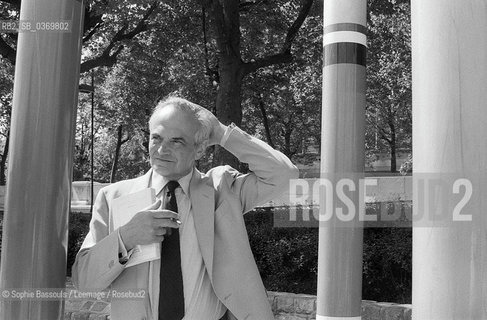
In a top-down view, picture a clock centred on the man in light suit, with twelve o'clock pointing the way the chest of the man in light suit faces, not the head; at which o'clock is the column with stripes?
The column with stripes is roughly at 8 o'clock from the man in light suit.

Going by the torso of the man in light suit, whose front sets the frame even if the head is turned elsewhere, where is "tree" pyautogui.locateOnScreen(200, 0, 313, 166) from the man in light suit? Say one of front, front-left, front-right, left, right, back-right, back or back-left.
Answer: back

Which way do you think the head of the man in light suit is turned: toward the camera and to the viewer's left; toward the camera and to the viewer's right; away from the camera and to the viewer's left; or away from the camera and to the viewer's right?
toward the camera and to the viewer's left

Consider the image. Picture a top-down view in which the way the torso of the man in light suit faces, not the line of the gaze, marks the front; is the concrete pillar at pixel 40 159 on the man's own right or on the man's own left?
on the man's own right

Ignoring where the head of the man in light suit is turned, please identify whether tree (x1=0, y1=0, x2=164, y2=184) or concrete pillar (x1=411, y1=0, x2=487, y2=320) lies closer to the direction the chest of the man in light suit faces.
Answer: the concrete pillar

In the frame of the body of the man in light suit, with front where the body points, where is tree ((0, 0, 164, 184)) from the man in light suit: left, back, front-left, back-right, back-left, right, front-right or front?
back

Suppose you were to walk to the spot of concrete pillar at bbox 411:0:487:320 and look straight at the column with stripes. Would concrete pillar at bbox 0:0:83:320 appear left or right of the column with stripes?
left

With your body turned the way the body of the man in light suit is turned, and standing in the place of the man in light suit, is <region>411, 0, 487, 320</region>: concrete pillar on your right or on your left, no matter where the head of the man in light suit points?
on your left

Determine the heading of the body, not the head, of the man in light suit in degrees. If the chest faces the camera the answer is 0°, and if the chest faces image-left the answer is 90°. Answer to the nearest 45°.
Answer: approximately 0°
